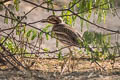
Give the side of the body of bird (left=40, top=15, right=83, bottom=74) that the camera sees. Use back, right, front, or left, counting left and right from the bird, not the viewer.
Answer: left
